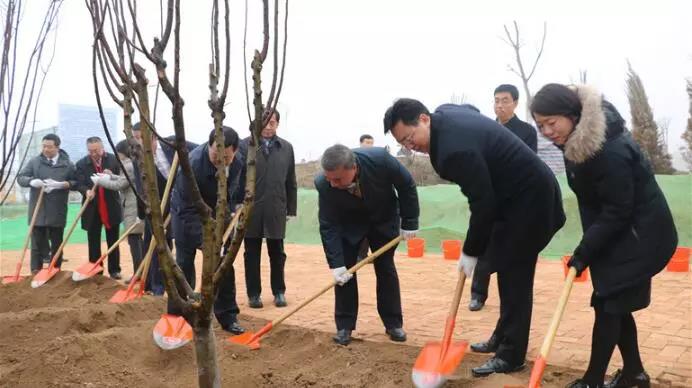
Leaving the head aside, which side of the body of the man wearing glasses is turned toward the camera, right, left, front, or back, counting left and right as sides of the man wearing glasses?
left

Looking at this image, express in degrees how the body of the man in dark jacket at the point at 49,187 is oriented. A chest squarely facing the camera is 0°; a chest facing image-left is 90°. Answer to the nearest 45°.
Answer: approximately 0°

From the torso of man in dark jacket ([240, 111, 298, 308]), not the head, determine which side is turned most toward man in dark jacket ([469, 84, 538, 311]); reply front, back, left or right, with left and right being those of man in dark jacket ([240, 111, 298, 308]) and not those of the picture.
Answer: left

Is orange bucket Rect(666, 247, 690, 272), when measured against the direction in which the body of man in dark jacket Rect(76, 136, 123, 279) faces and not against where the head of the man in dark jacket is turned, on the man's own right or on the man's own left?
on the man's own left

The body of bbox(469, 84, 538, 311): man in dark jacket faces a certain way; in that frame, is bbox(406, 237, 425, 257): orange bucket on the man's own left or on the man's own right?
on the man's own right

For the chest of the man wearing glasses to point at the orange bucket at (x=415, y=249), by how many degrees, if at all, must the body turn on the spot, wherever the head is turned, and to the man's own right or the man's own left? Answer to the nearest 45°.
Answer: approximately 90° to the man's own right
